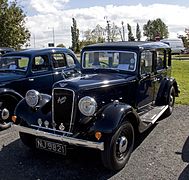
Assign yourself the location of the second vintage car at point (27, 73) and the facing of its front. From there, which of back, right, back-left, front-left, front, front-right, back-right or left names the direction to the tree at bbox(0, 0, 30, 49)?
back-right

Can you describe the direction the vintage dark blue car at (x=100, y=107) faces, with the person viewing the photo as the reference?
facing the viewer and to the left of the viewer

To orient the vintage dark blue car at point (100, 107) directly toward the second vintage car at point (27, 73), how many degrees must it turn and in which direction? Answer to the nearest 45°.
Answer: approximately 90° to its right

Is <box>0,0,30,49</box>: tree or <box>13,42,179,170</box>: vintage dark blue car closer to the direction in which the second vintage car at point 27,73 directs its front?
the vintage dark blue car

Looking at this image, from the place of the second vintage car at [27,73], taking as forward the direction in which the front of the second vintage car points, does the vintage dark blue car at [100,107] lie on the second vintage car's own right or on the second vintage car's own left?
on the second vintage car's own left

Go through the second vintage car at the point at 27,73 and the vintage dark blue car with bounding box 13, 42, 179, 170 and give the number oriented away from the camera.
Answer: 0

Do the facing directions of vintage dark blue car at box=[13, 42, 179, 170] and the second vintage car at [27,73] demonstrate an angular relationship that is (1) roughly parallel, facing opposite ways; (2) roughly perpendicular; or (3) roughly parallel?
roughly parallel

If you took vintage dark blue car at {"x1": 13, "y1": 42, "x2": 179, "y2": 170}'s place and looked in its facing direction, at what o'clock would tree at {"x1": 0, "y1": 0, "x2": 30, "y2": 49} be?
The tree is roughly at 4 o'clock from the vintage dark blue car.
